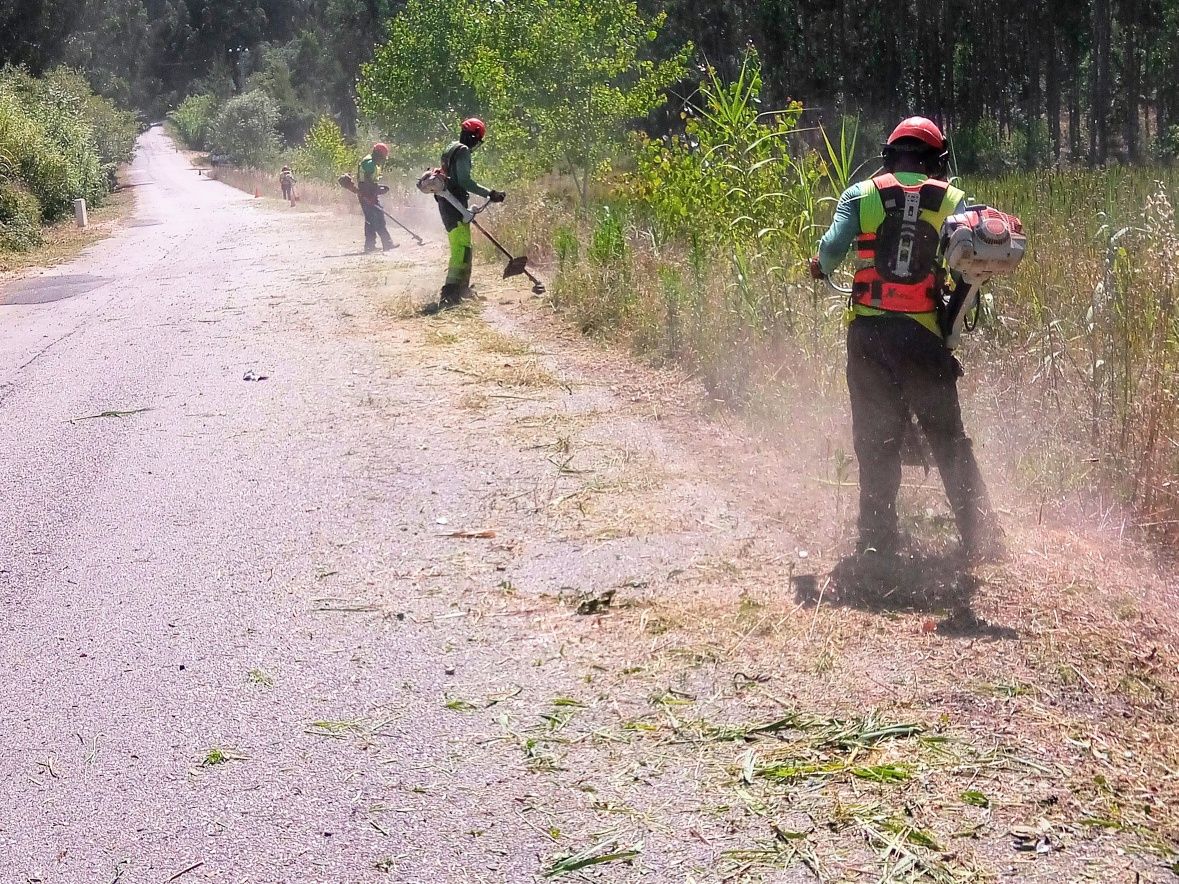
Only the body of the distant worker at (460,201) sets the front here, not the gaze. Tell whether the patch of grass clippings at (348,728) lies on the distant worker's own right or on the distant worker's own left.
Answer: on the distant worker's own right

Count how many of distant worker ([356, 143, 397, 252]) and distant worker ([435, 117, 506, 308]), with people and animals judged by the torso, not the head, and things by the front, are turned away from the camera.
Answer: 0

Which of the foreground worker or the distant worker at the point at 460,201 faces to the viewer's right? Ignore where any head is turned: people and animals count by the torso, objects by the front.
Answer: the distant worker

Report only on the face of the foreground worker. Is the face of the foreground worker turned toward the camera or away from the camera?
away from the camera

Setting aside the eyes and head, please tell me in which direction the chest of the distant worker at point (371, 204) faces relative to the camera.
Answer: to the viewer's right

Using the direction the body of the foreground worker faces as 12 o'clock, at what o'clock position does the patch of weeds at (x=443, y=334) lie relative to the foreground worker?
The patch of weeds is roughly at 11 o'clock from the foreground worker.

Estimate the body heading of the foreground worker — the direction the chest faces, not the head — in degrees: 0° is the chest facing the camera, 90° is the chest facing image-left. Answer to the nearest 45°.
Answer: approximately 180°

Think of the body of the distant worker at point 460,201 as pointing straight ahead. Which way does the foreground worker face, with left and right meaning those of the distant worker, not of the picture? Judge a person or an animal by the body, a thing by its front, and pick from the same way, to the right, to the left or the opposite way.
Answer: to the left

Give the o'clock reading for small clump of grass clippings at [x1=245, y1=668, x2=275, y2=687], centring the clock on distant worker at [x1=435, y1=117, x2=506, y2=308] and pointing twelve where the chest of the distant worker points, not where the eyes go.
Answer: The small clump of grass clippings is roughly at 3 o'clock from the distant worker.

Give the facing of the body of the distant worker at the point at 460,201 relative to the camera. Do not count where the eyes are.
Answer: to the viewer's right

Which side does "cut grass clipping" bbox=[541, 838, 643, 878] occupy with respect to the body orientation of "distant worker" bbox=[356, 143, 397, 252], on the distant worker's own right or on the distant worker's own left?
on the distant worker's own right

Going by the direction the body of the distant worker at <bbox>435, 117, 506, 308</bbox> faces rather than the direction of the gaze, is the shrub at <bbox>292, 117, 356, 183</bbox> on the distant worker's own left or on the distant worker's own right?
on the distant worker's own left

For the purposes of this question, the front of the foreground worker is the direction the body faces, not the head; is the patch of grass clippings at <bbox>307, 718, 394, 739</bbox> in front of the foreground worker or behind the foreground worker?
behind

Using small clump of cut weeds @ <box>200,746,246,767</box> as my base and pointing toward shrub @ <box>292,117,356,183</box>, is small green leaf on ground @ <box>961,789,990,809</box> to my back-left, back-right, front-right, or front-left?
back-right

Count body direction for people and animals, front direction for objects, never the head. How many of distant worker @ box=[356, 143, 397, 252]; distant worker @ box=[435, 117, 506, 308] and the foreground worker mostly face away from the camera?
1

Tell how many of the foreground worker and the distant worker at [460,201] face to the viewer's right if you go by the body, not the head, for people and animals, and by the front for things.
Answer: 1

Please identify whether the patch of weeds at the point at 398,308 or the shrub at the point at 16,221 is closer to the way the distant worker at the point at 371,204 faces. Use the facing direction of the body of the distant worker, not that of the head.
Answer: the patch of weeds

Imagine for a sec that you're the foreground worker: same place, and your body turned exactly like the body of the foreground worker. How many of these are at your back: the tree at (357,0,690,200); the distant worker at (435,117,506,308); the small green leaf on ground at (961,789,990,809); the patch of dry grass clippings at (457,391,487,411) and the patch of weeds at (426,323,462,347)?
1

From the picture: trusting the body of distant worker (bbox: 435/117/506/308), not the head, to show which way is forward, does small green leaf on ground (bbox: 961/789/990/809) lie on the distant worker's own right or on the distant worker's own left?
on the distant worker's own right

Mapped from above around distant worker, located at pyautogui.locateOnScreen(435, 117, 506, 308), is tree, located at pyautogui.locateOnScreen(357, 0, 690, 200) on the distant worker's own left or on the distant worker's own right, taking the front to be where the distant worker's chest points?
on the distant worker's own left

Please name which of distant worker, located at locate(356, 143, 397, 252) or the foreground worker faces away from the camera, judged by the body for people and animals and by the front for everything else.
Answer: the foreground worker
